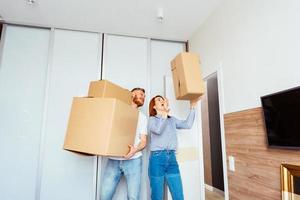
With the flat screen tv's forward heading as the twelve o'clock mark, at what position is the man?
The man is roughly at 2 o'clock from the flat screen tv.

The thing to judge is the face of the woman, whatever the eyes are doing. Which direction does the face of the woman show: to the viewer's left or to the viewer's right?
to the viewer's right

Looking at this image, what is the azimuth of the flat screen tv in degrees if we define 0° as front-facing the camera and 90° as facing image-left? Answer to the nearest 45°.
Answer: approximately 45°

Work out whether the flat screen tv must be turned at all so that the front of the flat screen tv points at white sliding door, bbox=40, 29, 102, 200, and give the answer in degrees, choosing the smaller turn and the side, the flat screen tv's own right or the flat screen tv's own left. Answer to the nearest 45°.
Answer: approximately 45° to the flat screen tv's own right
